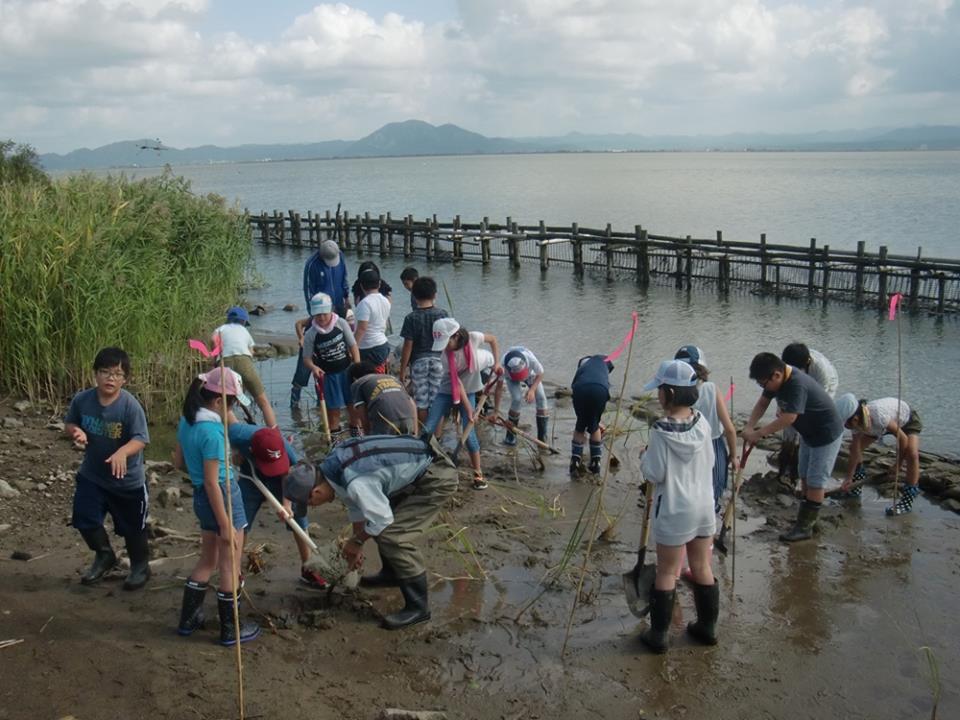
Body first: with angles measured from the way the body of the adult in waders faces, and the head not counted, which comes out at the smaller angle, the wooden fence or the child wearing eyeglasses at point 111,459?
the child wearing eyeglasses

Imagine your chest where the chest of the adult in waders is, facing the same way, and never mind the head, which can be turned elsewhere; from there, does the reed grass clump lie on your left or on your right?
on your right

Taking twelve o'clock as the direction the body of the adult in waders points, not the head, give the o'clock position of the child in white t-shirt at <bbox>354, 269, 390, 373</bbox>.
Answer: The child in white t-shirt is roughly at 3 o'clock from the adult in waders.

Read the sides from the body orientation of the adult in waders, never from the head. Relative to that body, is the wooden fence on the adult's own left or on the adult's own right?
on the adult's own right

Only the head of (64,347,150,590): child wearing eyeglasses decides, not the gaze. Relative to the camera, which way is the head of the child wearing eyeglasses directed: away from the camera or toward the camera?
toward the camera

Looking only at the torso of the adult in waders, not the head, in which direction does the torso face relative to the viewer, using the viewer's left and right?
facing to the left of the viewer

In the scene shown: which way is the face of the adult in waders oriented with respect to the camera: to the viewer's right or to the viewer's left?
to the viewer's left

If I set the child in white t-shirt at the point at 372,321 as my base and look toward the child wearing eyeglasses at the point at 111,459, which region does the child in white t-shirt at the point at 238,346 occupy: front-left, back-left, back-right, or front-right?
front-right

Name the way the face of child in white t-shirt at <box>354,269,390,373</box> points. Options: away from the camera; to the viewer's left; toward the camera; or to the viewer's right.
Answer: away from the camera

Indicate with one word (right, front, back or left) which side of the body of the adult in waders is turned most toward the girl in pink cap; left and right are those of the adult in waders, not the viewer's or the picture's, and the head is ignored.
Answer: front
